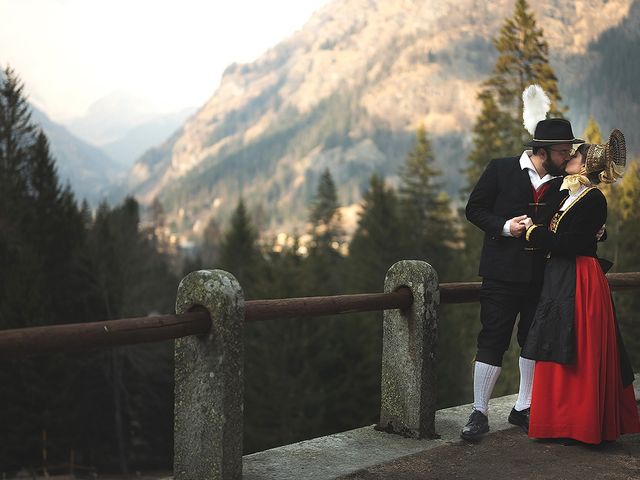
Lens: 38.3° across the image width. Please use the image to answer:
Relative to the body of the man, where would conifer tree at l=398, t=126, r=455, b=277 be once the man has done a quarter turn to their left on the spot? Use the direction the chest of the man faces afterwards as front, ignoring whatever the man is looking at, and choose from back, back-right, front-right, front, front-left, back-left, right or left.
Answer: front-left

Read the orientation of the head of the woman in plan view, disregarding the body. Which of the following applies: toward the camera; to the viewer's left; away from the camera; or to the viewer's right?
to the viewer's left

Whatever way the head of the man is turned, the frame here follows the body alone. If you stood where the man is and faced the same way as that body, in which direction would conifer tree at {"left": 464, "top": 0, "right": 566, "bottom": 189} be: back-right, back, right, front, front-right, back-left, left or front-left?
back-left

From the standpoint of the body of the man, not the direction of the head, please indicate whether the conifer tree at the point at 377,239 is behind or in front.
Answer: behind

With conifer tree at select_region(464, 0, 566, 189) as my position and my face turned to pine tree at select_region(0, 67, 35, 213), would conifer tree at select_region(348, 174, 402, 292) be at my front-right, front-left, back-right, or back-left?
front-right

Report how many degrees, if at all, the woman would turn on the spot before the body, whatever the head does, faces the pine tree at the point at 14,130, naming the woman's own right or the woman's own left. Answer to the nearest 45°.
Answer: approximately 45° to the woman's own right

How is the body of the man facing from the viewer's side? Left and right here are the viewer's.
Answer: facing the viewer and to the right of the viewer

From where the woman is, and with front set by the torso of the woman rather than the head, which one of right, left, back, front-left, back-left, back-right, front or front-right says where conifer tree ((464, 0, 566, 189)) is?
right

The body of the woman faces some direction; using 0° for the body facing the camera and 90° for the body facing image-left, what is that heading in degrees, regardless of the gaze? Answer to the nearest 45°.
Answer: approximately 90°

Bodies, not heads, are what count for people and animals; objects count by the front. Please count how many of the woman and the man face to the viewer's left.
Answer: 1

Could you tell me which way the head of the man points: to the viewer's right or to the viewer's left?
to the viewer's right
